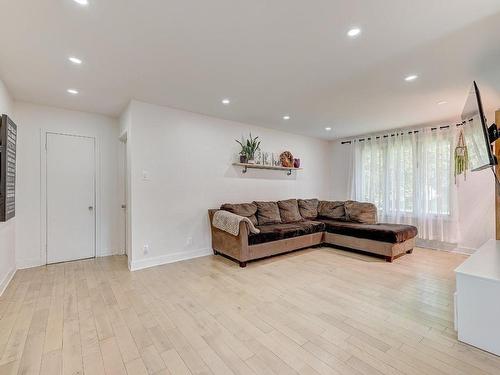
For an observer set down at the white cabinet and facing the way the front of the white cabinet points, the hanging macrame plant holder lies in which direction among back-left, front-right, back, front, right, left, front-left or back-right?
right

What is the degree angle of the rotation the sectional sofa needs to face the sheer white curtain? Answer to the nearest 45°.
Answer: approximately 90° to its left

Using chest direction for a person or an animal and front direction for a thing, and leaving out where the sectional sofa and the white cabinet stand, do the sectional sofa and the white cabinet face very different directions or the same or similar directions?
very different directions

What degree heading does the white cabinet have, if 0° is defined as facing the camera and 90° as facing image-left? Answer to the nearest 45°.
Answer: approximately 90°

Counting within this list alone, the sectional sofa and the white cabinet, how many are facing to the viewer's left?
1

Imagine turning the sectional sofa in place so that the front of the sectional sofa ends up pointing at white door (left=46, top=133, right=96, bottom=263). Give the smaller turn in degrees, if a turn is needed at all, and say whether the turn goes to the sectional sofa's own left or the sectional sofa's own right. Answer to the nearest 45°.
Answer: approximately 135° to the sectional sofa's own right

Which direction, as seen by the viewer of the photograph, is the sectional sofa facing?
facing the viewer and to the right of the viewer

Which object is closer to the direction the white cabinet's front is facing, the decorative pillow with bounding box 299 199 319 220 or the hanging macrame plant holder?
the decorative pillow

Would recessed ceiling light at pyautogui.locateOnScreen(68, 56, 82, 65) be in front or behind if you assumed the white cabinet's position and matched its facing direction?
in front

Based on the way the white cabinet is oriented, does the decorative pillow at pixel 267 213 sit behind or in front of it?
in front

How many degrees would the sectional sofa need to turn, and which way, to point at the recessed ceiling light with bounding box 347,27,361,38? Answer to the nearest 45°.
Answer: approximately 45° to its right

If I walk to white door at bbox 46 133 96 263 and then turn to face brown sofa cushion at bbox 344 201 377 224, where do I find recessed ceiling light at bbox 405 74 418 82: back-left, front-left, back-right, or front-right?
front-right
